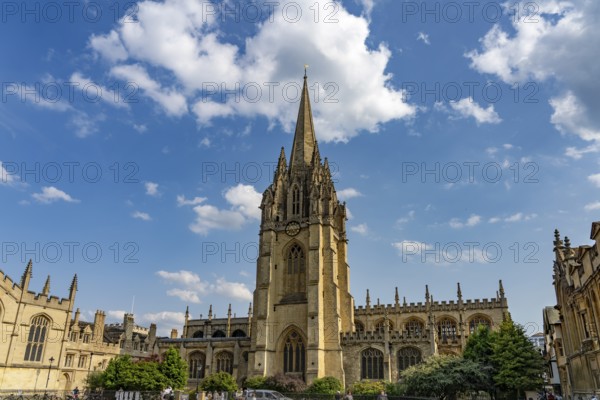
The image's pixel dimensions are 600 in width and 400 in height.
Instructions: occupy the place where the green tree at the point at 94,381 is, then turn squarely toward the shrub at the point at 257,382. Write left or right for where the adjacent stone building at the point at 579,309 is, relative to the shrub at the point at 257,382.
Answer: right

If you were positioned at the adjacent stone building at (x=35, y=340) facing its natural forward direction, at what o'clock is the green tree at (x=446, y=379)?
The green tree is roughly at 12 o'clock from the adjacent stone building.

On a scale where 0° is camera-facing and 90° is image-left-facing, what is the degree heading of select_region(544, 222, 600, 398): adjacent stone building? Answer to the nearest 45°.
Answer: approximately 45°

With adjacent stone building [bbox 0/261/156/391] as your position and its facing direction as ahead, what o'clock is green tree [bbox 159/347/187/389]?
The green tree is roughly at 11 o'clock from the adjacent stone building.

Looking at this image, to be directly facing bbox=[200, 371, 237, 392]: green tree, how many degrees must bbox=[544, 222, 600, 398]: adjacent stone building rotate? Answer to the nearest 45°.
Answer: approximately 45° to its right

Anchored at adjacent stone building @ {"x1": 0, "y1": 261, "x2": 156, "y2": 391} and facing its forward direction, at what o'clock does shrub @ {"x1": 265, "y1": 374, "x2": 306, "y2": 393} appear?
The shrub is roughly at 11 o'clock from the adjacent stone building.

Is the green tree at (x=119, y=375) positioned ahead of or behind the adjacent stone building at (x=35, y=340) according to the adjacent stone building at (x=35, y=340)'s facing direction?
ahead

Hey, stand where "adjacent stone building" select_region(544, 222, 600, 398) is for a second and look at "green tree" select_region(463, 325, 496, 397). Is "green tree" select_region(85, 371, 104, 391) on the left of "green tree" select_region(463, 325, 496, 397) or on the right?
left
